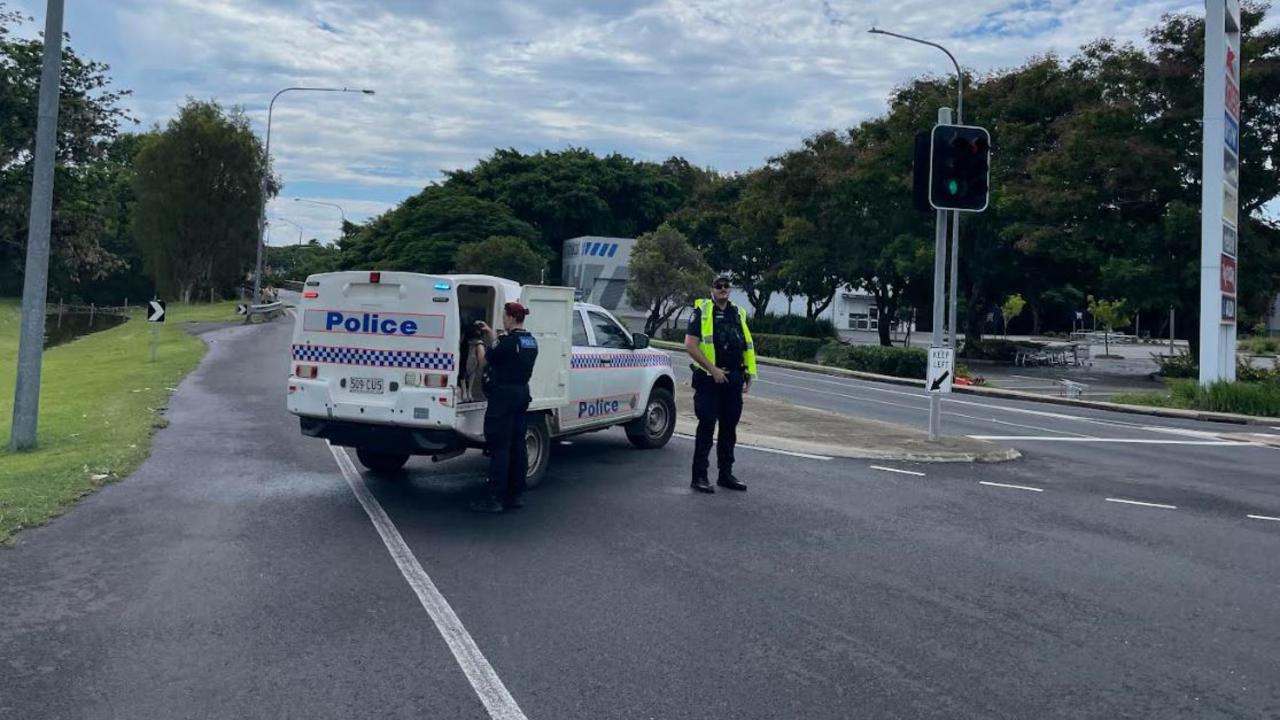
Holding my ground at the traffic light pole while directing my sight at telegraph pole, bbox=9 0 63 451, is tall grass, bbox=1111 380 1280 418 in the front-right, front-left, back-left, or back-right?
back-right

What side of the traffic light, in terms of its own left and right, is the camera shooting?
front

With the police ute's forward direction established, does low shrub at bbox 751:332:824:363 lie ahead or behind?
ahead

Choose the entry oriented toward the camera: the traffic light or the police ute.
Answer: the traffic light

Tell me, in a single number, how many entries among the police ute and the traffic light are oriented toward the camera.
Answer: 1

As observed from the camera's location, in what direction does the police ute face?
facing away from the viewer and to the right of the viewer

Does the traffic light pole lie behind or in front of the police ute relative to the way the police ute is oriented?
in front

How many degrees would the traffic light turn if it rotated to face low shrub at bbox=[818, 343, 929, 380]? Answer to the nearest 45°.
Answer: approximately 180°

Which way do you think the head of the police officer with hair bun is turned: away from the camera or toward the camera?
away from the camera

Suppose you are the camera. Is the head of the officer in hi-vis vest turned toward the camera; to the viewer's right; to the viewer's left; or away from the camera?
toward the camera
